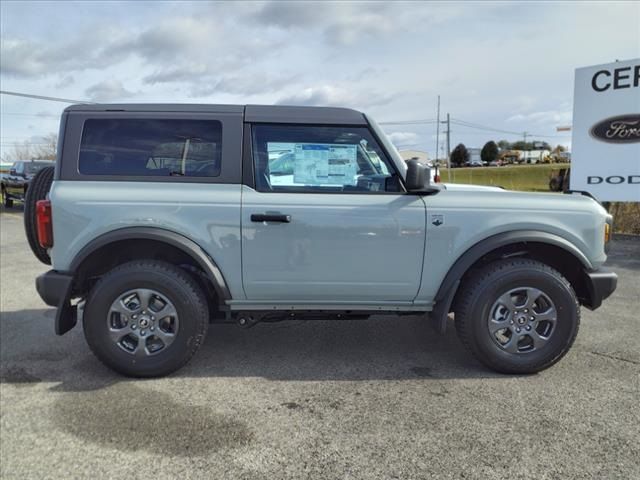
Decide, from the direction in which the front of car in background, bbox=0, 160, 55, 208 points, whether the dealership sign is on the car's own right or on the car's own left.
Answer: on the car's own left

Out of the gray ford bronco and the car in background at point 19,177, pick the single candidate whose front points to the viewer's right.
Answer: the gray ford bronco

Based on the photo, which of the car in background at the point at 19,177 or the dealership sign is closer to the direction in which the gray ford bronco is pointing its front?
the dealership sign

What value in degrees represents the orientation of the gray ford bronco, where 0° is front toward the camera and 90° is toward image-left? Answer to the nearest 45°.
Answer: approximately 270°

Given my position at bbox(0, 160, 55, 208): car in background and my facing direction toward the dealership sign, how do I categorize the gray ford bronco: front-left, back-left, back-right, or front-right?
front-right

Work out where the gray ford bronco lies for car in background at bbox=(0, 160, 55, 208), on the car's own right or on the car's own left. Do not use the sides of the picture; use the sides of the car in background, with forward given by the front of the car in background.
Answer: on the car's own left

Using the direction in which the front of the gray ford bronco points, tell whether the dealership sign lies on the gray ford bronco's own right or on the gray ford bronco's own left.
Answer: on the gray ford bronco's own left

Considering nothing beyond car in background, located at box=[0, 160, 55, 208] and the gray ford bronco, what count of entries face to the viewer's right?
1

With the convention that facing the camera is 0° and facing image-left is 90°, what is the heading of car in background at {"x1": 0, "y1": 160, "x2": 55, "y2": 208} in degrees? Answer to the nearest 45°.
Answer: approximately 45°
